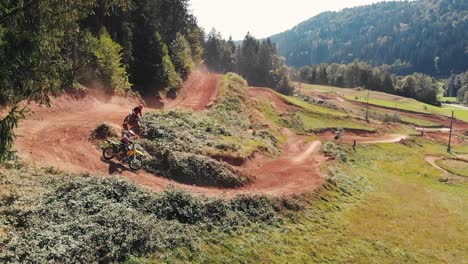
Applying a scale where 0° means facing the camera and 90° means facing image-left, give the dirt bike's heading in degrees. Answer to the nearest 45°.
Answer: approximately 315°

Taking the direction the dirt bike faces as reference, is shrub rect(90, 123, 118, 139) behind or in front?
behind

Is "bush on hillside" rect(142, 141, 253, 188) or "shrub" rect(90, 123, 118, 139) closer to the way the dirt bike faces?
the bush on hillside

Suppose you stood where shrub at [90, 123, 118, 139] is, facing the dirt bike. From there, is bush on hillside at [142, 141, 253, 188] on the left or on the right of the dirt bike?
left

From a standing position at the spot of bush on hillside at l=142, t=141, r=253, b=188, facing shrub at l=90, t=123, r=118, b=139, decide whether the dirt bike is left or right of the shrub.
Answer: left

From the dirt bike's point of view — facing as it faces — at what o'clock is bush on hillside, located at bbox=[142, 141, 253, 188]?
The bush on hillside is roughly at 10 o'clock from the dirt bike.
